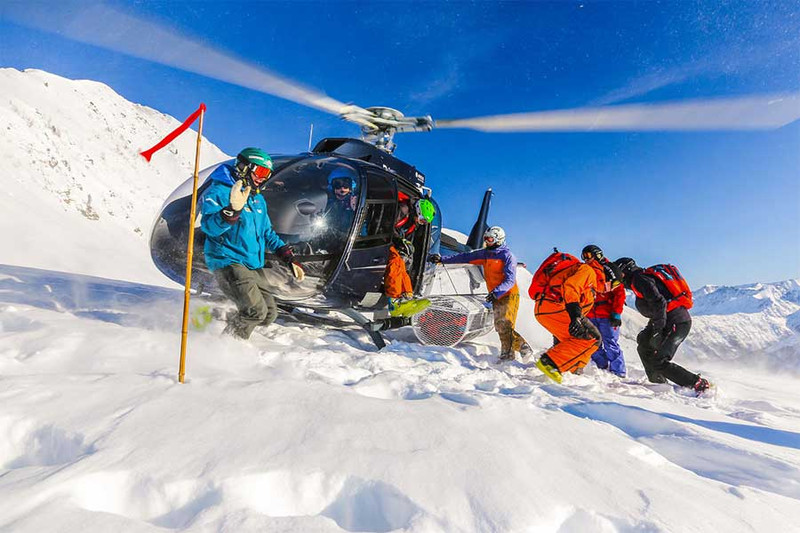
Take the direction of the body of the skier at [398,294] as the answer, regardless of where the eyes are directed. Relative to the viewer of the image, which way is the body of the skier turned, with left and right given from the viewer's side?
facing to the right of the viewer

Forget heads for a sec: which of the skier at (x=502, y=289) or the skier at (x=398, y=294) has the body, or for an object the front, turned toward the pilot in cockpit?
the skier at (x=502, y=289)

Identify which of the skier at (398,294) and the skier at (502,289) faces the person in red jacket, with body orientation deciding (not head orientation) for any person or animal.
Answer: the skier at (398,294)

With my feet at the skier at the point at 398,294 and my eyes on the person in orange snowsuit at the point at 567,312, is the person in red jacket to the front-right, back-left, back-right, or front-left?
front-left

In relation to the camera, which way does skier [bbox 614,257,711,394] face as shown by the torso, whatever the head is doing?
to the viewer's left

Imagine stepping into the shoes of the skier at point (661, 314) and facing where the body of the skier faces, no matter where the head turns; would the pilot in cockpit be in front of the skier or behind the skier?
in front

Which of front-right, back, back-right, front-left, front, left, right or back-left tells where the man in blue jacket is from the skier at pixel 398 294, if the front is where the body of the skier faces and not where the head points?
back-right

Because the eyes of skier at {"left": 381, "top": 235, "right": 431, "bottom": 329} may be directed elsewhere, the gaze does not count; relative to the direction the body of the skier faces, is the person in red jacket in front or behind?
in front

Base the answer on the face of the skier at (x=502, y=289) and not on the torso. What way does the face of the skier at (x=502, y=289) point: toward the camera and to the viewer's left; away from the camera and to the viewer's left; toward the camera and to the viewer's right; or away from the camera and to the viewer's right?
toward the camera and to the viewer's left
